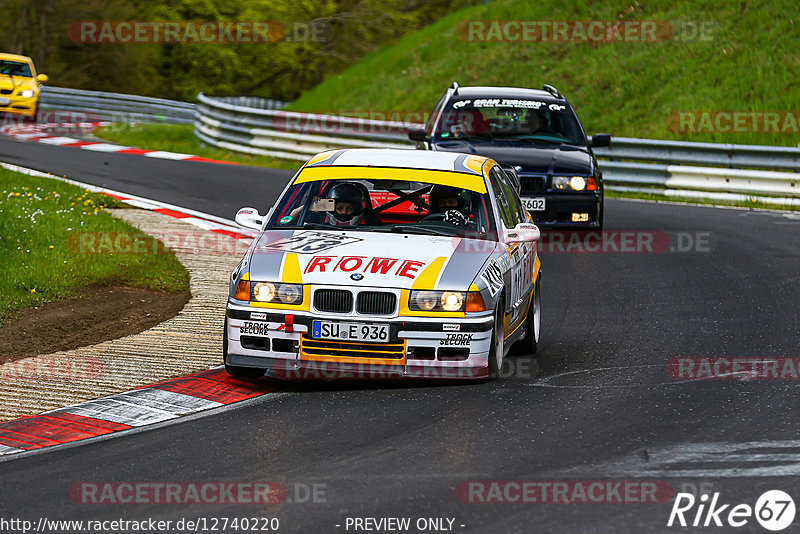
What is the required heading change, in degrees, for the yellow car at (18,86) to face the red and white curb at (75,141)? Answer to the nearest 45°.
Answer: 0° — it already faces it

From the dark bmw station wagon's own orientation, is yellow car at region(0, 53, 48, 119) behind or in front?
behind

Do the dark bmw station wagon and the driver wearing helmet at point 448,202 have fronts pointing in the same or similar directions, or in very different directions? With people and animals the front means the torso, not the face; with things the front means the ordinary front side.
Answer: same or similar directions

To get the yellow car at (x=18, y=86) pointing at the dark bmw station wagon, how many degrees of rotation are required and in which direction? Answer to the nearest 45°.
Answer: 0° — it already faces it

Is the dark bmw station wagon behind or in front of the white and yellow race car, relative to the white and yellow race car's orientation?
behind

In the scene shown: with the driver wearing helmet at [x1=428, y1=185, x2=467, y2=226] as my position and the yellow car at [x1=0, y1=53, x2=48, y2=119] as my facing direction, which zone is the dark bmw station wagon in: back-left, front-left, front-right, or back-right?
front-right

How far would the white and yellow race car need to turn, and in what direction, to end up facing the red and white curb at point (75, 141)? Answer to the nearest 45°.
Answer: approximately 180°

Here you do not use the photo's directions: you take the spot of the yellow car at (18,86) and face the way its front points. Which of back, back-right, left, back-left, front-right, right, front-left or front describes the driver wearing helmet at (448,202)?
front

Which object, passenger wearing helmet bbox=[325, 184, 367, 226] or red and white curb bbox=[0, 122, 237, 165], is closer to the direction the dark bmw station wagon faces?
the passenger wearing helmet

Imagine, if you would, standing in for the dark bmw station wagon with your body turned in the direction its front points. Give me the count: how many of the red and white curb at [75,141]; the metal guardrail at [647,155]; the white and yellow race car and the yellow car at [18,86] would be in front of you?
1

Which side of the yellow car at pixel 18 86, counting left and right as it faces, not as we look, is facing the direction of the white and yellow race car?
front

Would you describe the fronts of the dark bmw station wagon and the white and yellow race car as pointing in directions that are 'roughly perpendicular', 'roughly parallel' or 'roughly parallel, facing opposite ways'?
roughly parallel

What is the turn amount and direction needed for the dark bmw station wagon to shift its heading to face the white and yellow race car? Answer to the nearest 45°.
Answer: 0° — it already faces it

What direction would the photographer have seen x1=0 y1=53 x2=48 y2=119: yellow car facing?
facing the viewer

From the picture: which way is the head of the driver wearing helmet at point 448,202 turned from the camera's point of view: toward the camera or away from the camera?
toward the camera

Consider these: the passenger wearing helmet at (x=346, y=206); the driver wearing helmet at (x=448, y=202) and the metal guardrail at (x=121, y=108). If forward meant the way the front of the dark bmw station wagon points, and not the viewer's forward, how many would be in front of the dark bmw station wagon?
2
